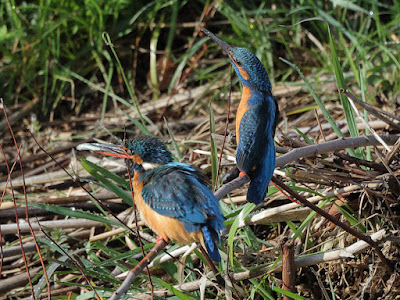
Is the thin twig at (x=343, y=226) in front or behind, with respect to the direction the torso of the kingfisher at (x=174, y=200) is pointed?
behind

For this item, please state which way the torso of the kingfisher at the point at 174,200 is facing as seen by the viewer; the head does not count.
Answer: to the viewer's left

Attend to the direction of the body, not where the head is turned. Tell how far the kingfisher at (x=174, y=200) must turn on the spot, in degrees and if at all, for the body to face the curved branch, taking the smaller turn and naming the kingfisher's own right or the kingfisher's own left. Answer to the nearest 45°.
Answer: approximately 135° to the kingfisher's own right
